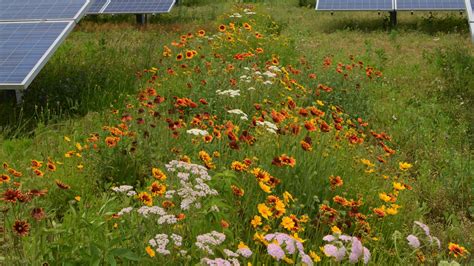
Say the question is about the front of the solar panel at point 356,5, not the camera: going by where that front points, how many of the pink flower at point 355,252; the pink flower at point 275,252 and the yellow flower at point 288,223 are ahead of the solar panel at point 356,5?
3

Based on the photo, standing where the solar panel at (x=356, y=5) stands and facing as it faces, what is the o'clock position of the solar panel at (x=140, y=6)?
the solar panel at (x=140, y=6) is roughly at 3 o'clock from the solar panel at (x=356, y=5).

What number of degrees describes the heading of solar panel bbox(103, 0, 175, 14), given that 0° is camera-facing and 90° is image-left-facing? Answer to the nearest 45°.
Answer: approximately 0°

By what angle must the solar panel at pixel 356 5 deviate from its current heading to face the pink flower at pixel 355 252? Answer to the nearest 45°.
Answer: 0° — it already faces it

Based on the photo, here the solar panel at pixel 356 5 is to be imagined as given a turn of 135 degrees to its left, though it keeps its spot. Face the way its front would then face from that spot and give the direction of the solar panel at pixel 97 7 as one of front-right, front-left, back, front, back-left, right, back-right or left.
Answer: back-left

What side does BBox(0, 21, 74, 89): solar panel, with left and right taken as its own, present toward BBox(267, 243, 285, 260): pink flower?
front

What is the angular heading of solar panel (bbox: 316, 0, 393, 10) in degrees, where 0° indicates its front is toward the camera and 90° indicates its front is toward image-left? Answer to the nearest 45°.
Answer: approximately 0°

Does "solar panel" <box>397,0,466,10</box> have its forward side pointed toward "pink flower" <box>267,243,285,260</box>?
yes

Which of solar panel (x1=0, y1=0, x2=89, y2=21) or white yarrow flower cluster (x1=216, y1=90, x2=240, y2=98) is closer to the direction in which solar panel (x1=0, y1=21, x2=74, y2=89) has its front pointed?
the white yarrow flower cluster
